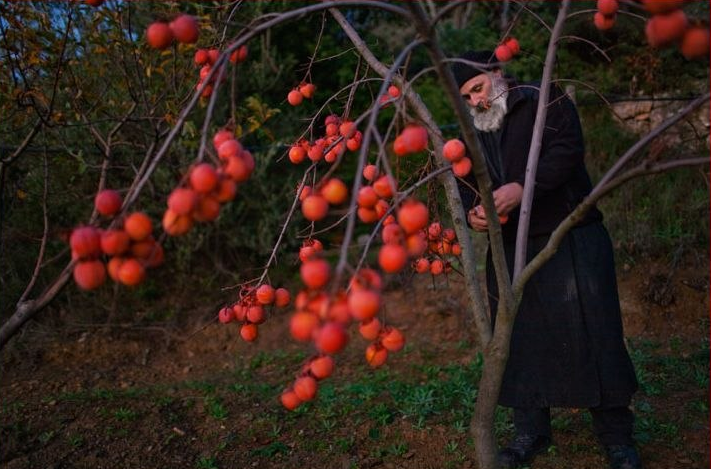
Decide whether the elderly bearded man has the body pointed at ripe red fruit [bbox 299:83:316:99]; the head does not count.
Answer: yes

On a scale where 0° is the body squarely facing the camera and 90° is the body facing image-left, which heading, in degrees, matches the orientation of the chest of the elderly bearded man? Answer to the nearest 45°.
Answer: approximately 45°

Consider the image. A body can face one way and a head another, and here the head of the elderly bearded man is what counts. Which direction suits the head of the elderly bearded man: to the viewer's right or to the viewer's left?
to the viewer's left

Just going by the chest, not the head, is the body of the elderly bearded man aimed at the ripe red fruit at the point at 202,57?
yes
